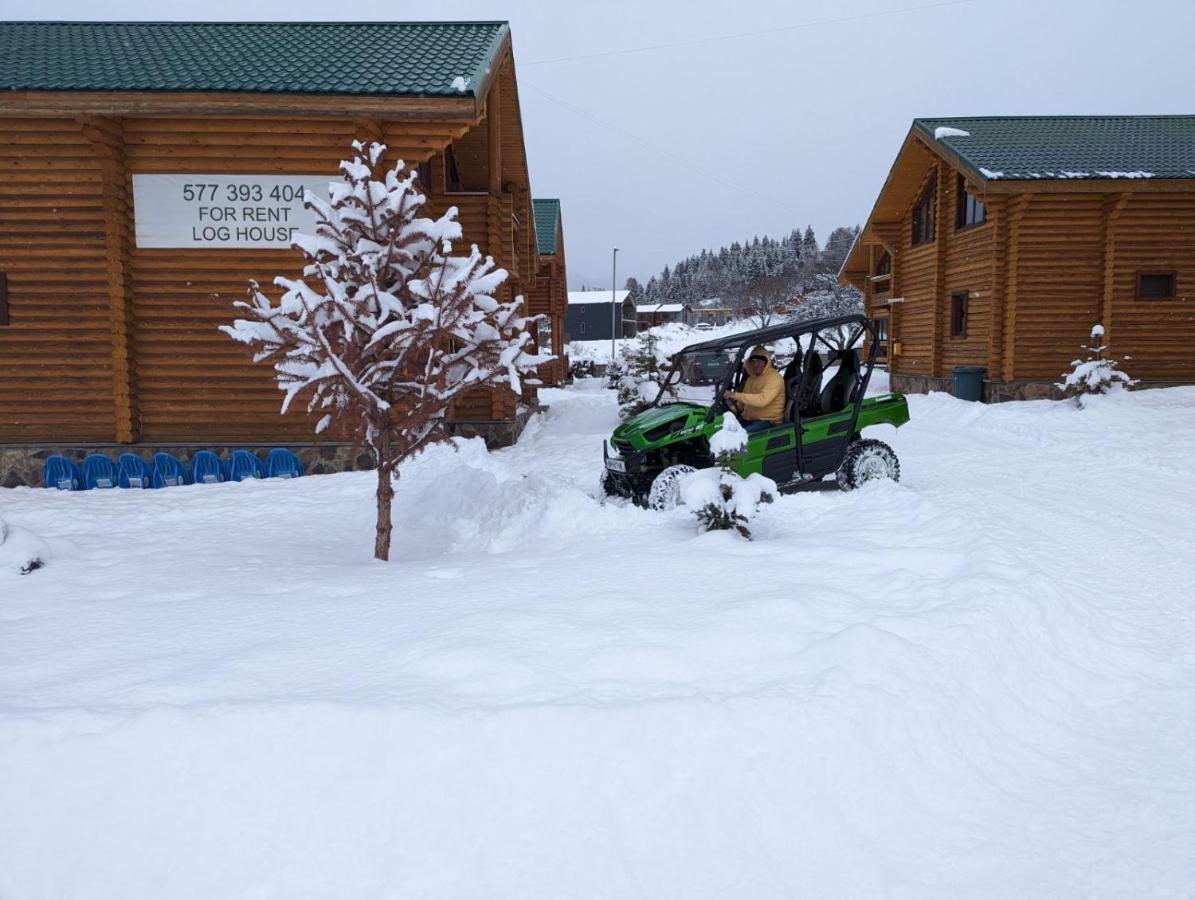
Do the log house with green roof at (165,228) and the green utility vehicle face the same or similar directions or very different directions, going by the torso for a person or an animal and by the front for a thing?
very different directions

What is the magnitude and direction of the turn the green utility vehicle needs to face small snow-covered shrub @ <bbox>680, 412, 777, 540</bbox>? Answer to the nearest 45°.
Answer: approximately 45° to its left

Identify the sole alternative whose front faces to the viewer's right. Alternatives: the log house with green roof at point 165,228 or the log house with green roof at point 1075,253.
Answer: the log house with green roof at point 165,228

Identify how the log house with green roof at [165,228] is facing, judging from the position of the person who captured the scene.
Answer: facing to the right of the viewer

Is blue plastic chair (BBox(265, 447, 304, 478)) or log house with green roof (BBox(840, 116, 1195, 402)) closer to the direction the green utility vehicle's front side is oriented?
the blue plastic chair

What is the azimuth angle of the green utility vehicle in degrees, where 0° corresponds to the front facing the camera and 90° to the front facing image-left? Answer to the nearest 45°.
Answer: approximately 45°

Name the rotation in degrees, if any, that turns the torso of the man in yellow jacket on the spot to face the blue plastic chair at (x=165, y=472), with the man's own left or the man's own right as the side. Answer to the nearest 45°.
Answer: approximately 45° to the man's own right

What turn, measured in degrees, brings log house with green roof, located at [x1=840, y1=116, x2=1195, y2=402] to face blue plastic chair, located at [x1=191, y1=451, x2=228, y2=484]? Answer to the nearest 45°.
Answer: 0° — it already faces it
